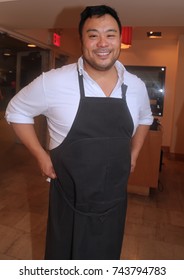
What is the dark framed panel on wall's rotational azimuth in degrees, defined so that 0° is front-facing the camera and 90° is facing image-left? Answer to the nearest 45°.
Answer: approximately 0°

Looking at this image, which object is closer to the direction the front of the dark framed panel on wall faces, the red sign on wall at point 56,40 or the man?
the man

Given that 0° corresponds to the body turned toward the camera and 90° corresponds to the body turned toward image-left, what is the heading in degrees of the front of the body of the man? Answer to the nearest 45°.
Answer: approximately 315°

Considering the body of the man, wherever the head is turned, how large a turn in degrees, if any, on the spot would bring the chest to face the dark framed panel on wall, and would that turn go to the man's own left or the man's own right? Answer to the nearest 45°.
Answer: approximately 135° to the man's own left

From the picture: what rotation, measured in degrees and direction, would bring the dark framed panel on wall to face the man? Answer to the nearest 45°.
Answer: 0° — it already faces them

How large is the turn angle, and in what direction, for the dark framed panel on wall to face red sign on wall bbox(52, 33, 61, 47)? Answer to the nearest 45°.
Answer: approximately 45° to its right
